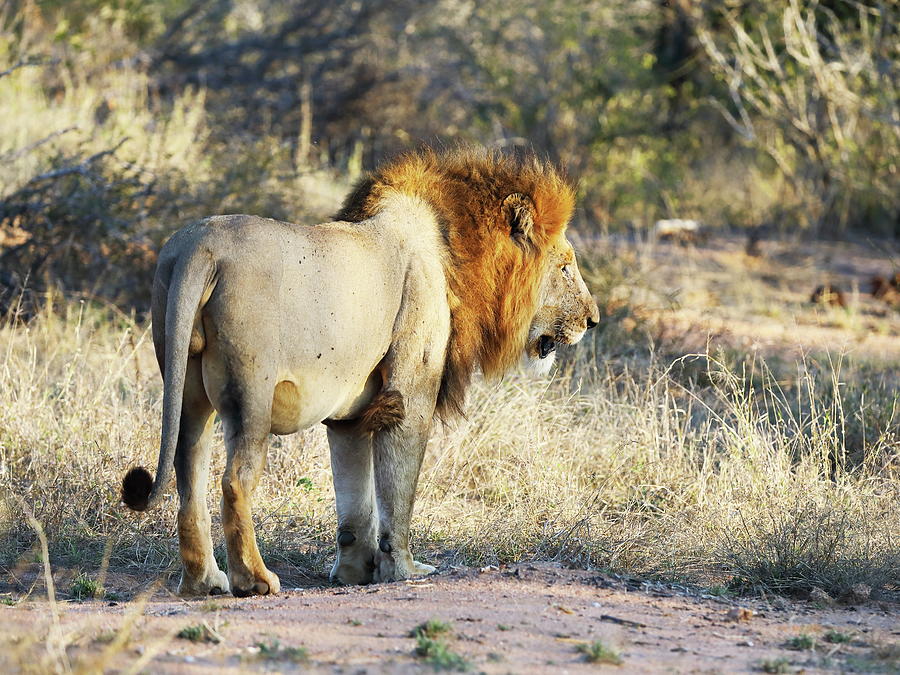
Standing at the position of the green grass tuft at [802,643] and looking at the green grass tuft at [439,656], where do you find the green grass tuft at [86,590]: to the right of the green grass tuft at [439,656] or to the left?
right

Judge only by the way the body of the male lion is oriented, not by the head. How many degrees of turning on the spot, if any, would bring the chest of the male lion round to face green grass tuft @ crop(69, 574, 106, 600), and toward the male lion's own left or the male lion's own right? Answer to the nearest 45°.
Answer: approximately 135° to the male lion's own left

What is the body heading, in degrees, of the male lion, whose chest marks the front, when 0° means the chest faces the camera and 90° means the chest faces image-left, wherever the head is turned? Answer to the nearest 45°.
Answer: approximately 225°

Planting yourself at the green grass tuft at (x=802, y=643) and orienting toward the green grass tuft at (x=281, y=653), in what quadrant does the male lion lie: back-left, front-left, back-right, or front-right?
front-right

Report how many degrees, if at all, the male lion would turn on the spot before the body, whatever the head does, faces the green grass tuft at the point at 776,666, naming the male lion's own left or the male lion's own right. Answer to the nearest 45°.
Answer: approximately 90° to the male lion's own right

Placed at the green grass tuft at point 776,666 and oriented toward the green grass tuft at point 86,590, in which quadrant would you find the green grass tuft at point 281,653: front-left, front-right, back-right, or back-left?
front-left

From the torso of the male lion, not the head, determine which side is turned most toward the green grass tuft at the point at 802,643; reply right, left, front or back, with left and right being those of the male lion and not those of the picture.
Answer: right

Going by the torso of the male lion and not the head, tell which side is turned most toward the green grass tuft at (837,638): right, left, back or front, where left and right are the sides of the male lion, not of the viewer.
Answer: right
